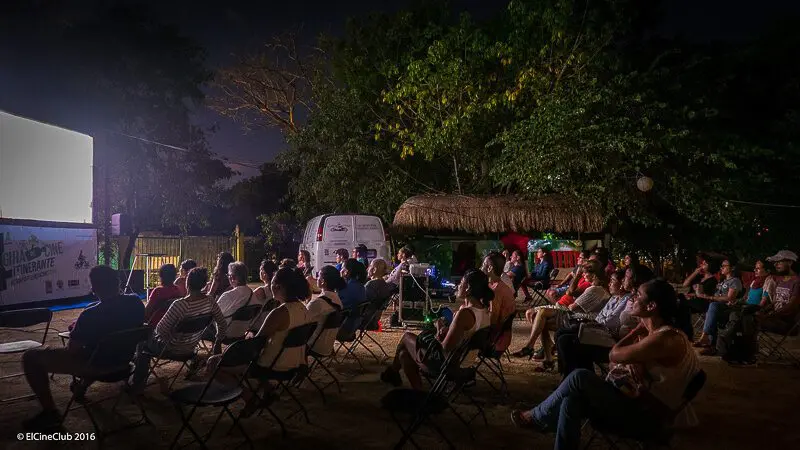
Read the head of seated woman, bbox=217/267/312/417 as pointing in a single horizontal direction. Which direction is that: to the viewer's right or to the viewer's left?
to the viewer's left

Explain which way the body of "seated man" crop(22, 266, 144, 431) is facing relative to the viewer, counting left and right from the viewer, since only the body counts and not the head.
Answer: facing to the left of the viewer

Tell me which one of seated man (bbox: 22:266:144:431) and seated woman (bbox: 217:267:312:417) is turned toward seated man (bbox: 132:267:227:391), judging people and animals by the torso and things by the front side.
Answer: the seated woman

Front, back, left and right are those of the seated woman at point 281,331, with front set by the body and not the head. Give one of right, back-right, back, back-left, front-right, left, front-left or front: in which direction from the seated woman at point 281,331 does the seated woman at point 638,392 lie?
back

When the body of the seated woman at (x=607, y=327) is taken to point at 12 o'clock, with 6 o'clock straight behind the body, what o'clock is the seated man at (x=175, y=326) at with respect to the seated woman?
The seated man is roughly at 11 o'clock from the seated woman.

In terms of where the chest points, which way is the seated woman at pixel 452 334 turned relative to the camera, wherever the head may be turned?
to the viewer's left

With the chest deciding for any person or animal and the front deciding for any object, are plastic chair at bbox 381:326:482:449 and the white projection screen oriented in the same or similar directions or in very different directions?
very different directions

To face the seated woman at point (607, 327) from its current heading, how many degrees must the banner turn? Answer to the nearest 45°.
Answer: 0° — it already faces them

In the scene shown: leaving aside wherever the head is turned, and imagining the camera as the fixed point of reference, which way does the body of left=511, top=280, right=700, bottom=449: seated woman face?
to the viewer's left

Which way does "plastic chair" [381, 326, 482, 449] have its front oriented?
to the viewer's left
